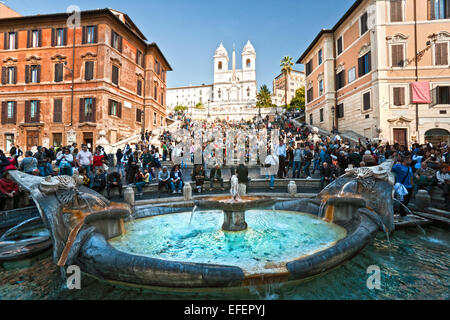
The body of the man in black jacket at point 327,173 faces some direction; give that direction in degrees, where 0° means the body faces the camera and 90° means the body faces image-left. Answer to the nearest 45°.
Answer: approximately 0°

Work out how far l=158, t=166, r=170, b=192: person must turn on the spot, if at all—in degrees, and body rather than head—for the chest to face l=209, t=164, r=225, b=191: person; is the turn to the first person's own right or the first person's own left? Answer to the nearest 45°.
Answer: approximately 90° to the first person's own left

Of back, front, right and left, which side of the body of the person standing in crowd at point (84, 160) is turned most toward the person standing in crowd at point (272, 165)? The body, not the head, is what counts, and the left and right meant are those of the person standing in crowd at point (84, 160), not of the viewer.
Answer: left

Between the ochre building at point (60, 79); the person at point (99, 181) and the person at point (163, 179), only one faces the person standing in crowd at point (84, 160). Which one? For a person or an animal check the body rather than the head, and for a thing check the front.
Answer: the ochre building

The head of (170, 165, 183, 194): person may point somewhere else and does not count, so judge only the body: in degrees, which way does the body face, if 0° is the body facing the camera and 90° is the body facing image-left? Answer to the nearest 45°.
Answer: approximately 0°

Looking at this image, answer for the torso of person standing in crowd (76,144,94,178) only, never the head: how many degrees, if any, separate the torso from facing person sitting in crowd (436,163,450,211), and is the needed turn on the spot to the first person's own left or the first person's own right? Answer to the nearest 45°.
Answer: approximately 45° to the first person's own left

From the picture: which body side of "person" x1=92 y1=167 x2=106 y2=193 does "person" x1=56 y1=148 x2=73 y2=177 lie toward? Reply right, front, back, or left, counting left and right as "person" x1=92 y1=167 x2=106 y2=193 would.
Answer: right

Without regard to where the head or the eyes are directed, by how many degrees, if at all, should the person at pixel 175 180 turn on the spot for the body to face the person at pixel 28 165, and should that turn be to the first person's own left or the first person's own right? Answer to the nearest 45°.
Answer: approximately 45° to the first person's own right

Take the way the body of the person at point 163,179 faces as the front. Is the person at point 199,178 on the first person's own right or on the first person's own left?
on the first person's own left

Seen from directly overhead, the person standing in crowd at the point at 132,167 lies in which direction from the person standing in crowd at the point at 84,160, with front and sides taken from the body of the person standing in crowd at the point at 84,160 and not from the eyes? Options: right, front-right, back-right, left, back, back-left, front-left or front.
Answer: left

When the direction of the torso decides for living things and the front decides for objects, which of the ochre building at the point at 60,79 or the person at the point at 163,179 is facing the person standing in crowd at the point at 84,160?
the ochre building

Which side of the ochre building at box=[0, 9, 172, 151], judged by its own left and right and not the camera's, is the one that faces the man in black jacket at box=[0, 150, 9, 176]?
front
